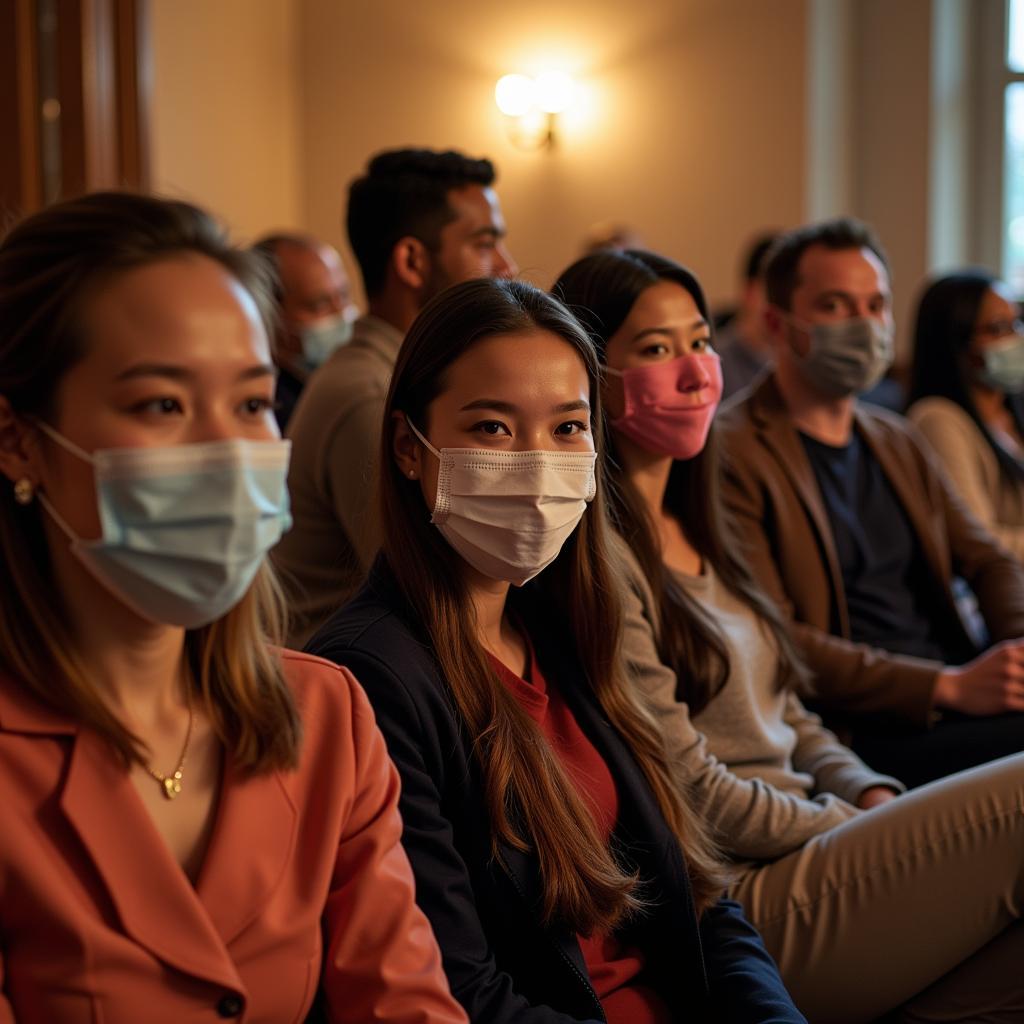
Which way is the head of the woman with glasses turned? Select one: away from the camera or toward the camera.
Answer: toward the camera

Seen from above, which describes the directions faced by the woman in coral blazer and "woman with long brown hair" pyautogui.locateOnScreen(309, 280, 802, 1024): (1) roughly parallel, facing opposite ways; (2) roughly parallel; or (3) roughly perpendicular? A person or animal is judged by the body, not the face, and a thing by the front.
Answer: roughly parallel

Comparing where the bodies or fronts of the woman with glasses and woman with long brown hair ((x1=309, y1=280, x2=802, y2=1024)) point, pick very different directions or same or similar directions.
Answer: same or similar directions

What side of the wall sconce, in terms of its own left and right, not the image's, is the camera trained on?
front

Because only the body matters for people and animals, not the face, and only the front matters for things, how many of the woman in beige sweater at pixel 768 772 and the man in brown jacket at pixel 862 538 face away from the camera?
0

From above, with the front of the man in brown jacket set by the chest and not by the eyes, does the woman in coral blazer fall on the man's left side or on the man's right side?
on the man's right side

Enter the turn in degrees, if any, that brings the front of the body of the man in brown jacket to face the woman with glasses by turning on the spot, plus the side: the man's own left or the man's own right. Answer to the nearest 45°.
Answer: approximately 135° to the man's own left
